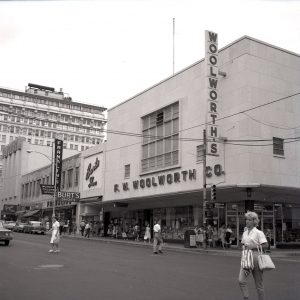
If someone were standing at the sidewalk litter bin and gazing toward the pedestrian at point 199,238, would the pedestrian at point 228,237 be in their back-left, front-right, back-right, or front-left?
front-right

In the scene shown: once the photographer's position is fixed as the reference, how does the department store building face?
facing the viewer and to the left of the viewer

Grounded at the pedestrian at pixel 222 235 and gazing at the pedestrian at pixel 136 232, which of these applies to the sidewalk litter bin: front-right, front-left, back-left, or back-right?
front-left

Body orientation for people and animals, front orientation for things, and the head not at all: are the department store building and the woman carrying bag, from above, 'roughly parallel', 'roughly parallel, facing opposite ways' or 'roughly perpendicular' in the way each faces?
roughly parallel

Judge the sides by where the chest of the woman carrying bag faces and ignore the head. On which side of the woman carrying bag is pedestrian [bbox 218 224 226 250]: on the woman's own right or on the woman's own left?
on the woman's own right

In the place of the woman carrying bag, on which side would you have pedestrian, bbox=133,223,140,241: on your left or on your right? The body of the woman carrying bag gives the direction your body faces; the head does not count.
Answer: on your right

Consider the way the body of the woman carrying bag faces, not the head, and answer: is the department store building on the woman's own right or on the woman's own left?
on the woman's own right

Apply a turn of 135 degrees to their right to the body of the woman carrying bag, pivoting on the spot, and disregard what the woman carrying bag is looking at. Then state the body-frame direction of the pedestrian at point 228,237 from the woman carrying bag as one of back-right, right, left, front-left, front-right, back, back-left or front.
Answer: front

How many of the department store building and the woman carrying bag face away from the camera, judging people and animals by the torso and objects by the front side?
0
